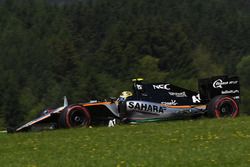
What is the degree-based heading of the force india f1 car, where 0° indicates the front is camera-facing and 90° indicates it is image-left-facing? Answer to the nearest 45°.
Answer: approximately 90°
